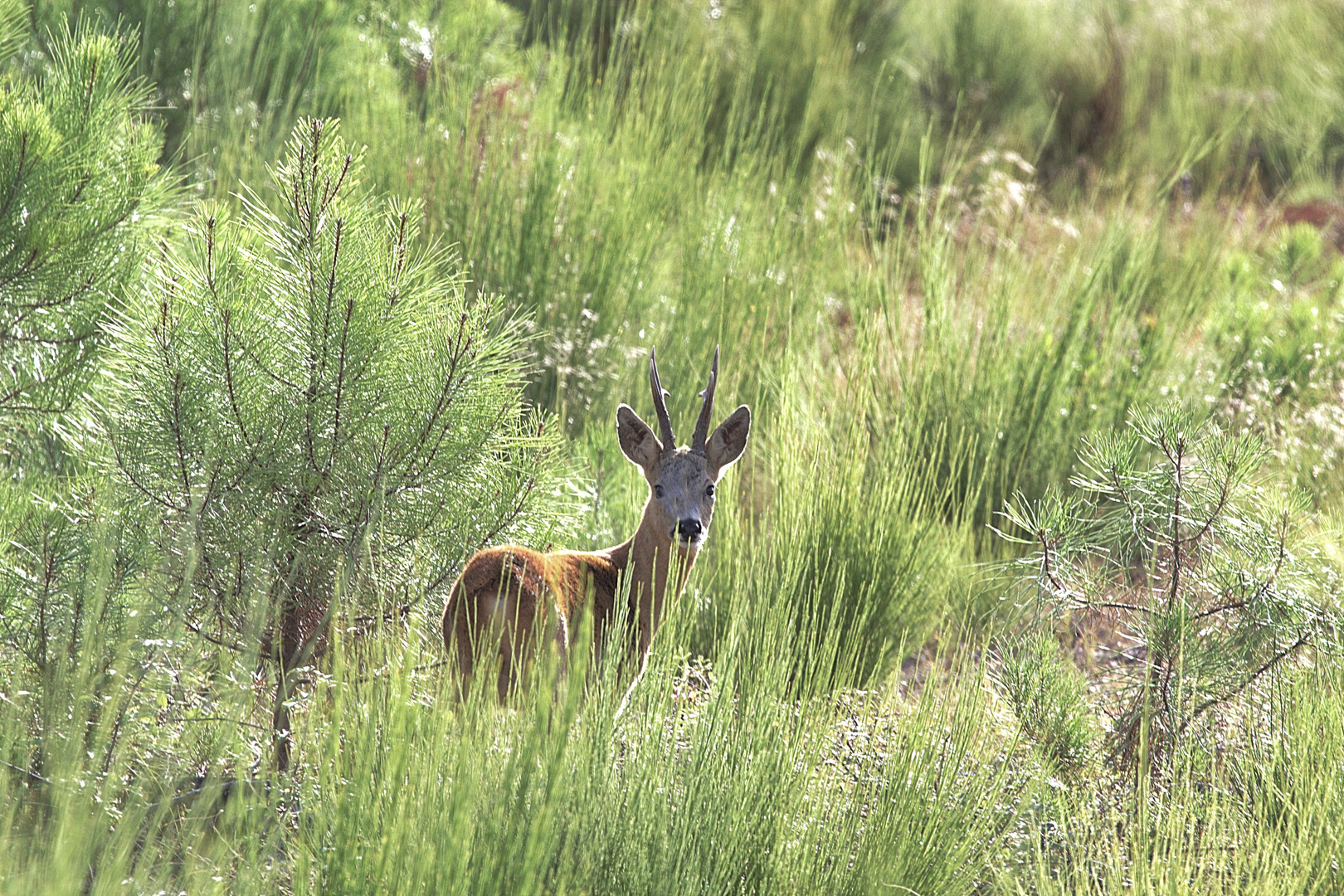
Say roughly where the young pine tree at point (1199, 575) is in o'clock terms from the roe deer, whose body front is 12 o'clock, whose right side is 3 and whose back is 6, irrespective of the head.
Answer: The young pine tree is roughly at 2 o'clock from the roe deer.

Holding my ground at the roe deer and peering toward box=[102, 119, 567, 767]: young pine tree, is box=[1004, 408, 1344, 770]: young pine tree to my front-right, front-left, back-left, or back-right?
back-left

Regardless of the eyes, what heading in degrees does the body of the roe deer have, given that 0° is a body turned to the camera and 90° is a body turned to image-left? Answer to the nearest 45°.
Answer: approximately 225°
